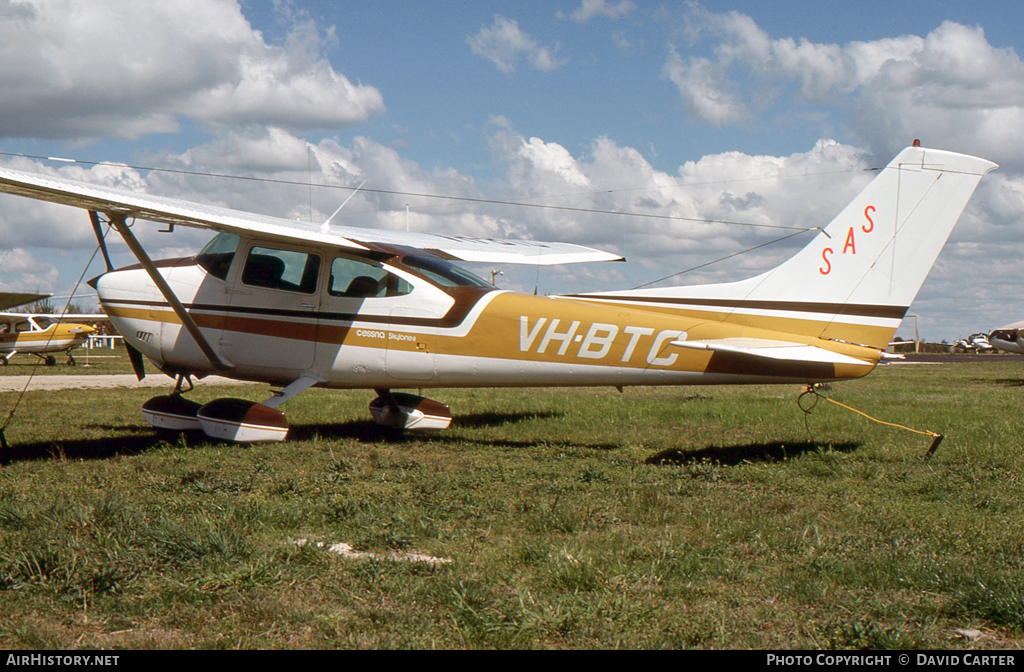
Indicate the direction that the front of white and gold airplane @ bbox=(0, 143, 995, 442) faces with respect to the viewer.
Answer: facing away from the viewer and to the left of the viewer

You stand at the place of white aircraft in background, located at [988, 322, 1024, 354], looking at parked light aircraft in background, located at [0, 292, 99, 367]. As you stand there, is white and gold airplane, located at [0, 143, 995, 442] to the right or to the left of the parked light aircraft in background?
left

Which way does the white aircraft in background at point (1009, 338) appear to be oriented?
to the viewer's left

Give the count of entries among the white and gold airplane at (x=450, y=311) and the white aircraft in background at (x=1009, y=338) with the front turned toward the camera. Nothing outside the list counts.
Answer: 0

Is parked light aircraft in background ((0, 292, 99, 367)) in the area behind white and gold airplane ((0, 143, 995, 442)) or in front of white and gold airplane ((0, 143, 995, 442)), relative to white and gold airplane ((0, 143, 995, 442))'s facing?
in front

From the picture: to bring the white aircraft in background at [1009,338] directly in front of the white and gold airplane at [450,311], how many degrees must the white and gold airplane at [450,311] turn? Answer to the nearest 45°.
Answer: approximately 90° to its right

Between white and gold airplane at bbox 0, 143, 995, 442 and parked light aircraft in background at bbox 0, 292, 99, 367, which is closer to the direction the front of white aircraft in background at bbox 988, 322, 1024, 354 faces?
the parked light aircraft in background

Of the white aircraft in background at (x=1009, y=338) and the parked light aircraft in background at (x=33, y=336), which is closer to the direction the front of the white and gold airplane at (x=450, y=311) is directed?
the parked light aircraft in background
